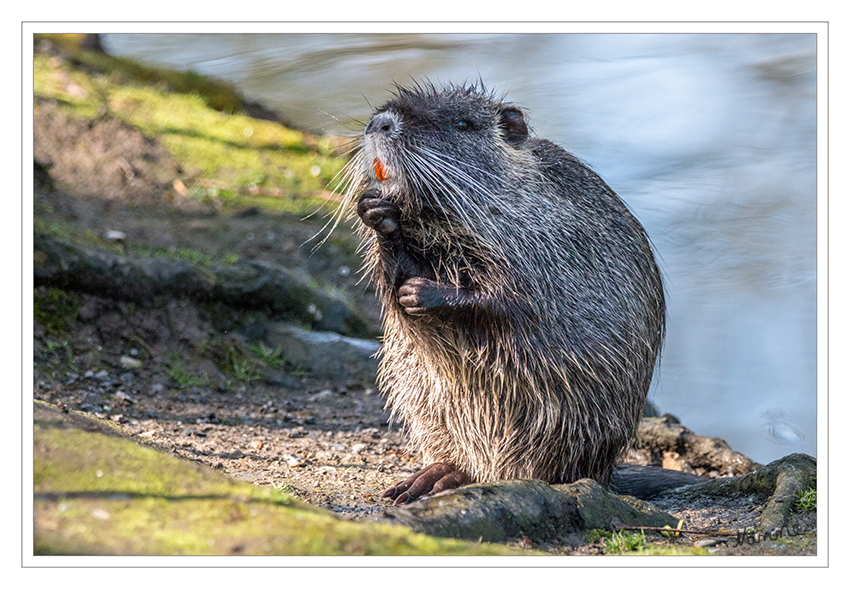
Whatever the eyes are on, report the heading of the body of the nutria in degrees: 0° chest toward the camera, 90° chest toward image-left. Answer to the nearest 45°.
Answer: approximately 45°

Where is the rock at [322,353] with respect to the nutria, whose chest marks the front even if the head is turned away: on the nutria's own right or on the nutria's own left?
on the nutria's own right
